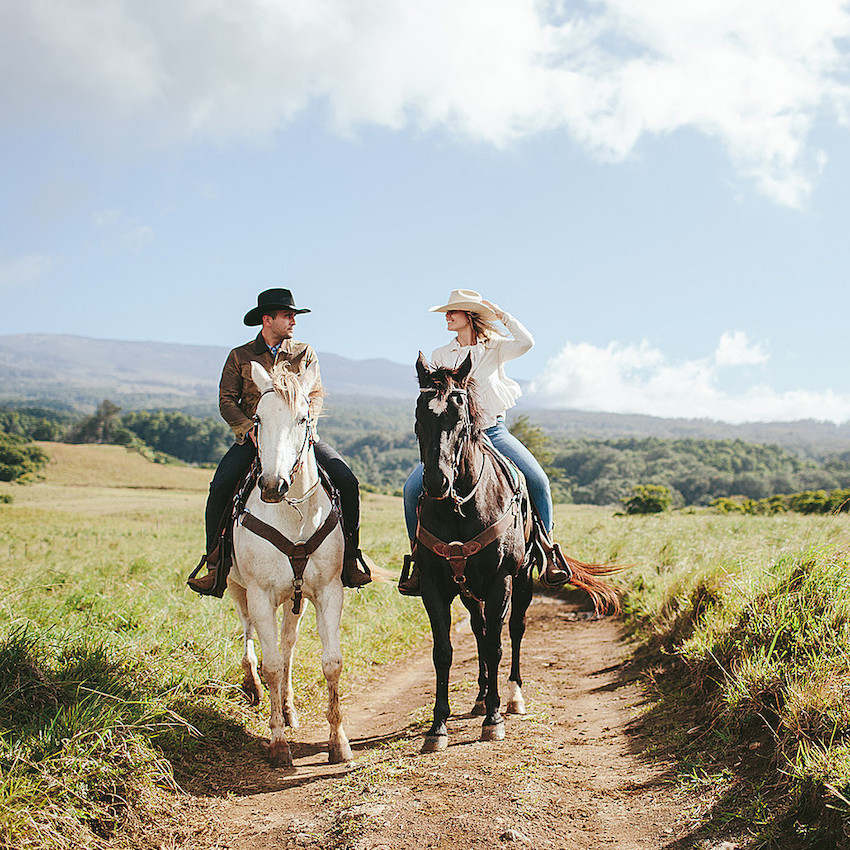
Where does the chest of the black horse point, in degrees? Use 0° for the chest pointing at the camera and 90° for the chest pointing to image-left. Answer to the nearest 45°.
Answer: approximately 0°

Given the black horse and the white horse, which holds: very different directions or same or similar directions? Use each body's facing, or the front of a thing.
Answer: same or similar directions

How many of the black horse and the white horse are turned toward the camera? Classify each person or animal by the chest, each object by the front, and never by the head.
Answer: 2

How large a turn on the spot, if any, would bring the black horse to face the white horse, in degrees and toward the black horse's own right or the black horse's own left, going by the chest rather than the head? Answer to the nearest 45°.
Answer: approximately 90° to the black horse's own right

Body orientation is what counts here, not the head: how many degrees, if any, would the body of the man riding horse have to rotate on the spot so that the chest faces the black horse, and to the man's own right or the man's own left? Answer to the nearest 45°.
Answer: approximately 45° to the man's own left

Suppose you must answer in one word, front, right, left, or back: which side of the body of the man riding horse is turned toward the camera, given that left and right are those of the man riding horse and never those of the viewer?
front

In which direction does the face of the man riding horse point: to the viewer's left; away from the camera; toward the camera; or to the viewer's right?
to the viewer's right

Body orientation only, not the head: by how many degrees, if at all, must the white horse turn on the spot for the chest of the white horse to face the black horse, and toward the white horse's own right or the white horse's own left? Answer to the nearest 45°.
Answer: approximately 90° to the white horse's own left

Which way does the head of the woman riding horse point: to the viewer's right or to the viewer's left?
to the viewer's left

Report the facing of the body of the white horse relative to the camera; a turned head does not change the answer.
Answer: toward the camera

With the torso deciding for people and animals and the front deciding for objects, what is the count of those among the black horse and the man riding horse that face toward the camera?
2
